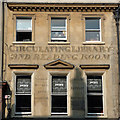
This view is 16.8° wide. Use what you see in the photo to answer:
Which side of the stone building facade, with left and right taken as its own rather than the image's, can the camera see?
front
